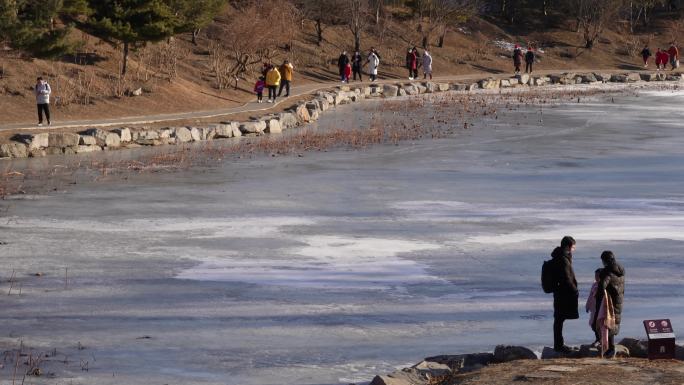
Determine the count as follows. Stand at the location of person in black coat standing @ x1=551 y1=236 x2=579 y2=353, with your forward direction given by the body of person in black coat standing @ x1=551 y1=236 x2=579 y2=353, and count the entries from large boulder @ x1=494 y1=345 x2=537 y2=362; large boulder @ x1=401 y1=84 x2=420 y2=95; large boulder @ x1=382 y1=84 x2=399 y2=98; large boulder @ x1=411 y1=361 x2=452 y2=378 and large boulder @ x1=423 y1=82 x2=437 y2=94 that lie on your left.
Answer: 3

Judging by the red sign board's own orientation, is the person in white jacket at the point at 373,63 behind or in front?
behind

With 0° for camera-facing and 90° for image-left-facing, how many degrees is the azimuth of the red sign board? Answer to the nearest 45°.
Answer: approximately 0°

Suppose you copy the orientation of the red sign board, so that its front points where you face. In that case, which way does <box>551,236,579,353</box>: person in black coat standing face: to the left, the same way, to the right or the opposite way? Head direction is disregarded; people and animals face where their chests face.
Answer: to the left

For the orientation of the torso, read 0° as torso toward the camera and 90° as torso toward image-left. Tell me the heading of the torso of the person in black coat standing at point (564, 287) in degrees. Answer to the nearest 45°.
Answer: approximately 270°

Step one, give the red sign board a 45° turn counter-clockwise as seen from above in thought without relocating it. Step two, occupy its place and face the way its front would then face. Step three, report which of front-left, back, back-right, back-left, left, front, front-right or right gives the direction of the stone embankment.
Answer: back

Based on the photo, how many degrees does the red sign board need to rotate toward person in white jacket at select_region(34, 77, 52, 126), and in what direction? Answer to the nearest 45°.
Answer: approximately 135° to its right

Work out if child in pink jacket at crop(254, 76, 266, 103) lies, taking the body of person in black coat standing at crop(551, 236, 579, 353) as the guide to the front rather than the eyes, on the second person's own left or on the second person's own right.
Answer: on the second person's own left

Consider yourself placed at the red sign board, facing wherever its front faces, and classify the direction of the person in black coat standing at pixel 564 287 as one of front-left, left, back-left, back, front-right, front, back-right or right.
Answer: back-right

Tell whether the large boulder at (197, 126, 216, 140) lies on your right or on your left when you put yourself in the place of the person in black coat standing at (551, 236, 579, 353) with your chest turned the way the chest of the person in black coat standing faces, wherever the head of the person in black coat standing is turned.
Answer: on your left

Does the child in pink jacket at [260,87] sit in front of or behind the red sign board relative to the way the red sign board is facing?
behind

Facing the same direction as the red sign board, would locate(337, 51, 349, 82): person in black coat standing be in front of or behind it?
behind
